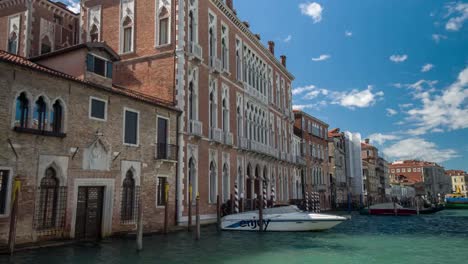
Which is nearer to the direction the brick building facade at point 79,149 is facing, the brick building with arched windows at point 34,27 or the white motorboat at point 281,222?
the white motorboat

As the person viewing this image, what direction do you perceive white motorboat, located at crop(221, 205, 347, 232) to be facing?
facing to the right of the viewer

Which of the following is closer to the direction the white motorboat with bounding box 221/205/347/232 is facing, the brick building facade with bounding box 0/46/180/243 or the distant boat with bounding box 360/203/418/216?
the distant boat

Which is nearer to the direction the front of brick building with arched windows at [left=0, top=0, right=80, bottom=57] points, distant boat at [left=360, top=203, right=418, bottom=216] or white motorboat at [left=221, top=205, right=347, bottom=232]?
the white motorboat

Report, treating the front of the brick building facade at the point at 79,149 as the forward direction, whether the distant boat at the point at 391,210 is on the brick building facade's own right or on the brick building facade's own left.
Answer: on the brick building facade's own left

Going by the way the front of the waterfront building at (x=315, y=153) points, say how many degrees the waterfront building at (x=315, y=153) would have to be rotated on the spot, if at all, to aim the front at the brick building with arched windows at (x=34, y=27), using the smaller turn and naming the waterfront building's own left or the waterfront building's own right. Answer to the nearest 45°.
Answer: approximately 90° to the waterfront building's own right

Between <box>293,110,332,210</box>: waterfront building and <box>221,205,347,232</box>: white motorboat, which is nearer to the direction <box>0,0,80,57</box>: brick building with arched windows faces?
the white motorboat

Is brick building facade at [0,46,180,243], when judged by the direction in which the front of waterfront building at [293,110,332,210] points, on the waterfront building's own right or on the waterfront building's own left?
on the waterfront building's own right

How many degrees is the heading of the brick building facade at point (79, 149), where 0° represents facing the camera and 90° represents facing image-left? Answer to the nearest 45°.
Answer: approximately 315°

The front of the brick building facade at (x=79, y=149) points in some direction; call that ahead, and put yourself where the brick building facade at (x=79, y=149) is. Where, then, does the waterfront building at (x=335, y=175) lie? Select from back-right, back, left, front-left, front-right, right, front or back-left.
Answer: left

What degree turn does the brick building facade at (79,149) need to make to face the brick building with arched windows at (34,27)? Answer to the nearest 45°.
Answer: approximately 135° to its left

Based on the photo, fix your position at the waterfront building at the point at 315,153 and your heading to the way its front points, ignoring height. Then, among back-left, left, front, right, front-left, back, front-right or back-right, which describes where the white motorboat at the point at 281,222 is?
front-right
